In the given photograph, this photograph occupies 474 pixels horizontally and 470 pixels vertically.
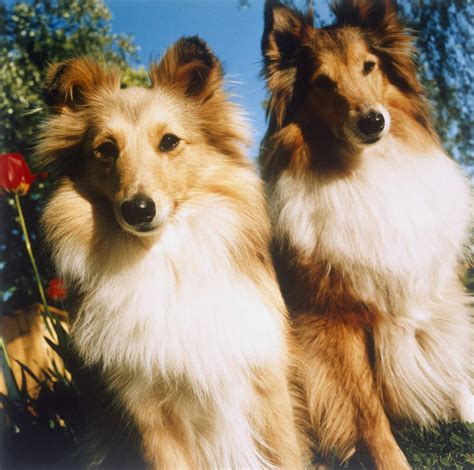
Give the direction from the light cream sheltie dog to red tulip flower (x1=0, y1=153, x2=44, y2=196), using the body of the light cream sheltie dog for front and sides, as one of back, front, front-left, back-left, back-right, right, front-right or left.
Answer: back-right

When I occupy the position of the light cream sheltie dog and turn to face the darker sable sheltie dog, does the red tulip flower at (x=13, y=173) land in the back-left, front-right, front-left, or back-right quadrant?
back-left

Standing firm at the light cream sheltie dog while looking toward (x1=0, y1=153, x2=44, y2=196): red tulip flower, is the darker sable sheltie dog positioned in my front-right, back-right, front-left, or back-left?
back-right

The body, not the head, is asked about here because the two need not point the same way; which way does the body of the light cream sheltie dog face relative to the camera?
toward the camera

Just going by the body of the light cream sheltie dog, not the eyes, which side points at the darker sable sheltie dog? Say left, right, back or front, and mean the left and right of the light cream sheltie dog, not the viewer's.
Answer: left
